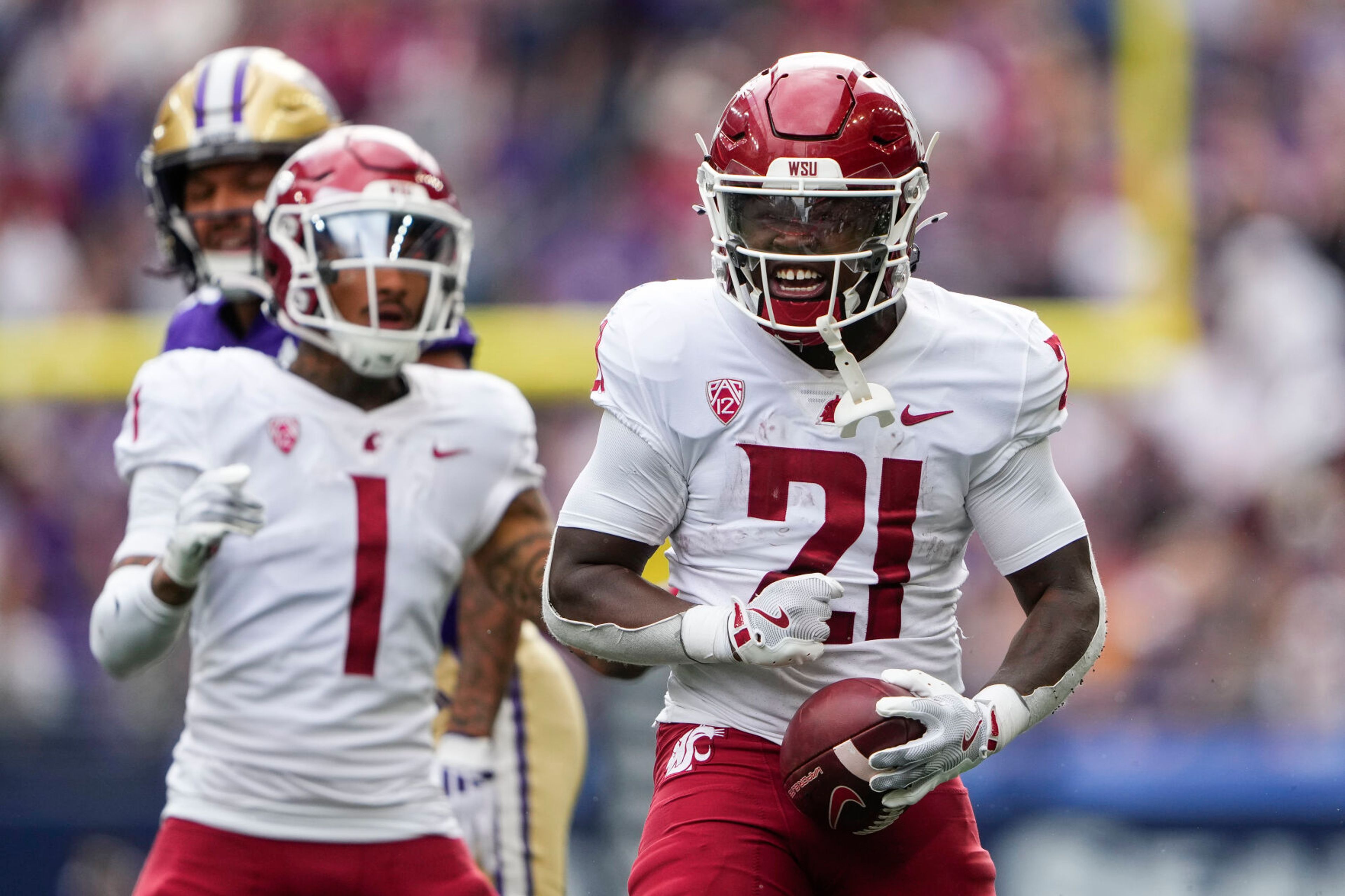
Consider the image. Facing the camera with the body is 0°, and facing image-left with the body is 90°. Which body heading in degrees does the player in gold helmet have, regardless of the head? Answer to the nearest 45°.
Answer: approximately 0°

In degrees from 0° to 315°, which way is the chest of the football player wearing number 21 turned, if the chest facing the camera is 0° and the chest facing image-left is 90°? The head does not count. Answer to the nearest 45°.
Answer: approximately 0°

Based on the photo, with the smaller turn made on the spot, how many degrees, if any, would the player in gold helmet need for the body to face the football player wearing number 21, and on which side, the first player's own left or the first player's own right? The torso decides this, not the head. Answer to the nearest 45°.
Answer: approximately 45° to the first player's own left

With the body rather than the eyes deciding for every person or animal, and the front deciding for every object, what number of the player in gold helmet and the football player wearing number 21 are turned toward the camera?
2

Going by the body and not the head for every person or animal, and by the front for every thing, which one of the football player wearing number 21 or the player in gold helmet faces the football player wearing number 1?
the player in gold helmet

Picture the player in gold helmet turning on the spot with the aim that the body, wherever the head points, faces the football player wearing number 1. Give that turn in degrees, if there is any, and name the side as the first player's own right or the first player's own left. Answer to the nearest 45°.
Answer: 0° — they already face them

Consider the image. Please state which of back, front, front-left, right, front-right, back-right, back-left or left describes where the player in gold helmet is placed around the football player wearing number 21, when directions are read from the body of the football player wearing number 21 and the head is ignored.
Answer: back-right
